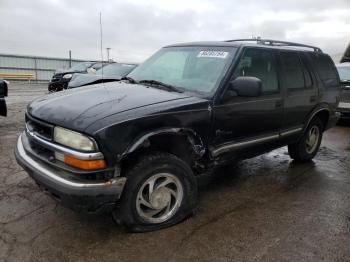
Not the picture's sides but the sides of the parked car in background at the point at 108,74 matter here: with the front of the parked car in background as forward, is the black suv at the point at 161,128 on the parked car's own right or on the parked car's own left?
on the parked car's own left

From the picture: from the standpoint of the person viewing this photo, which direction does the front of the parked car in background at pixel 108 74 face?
facing the viewer and to the left of the viewer

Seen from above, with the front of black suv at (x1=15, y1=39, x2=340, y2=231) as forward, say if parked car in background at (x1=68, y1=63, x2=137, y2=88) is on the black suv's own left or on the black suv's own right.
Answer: on the black suv's own right

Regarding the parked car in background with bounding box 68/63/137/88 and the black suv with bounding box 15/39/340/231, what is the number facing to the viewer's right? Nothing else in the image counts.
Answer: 0

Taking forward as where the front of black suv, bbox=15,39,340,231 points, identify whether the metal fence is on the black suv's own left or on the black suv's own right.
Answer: on the black suv's own right

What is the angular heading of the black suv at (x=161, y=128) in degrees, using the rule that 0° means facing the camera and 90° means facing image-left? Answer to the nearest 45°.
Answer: approximately 45°
